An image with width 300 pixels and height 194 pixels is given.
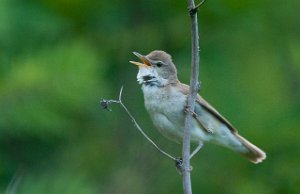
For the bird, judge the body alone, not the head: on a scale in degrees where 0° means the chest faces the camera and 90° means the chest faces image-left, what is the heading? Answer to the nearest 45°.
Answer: approximately 90°
